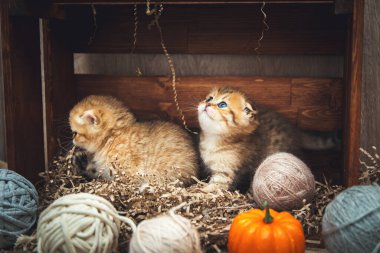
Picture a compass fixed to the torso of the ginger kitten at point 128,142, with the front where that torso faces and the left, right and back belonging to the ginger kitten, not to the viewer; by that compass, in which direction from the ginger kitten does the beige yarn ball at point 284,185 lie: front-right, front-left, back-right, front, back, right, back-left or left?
back-left

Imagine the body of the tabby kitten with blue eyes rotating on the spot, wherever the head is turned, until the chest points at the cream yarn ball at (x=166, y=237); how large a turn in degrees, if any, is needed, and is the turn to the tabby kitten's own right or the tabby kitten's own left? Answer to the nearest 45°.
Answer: approximately 45° to the tabby kitten's own left

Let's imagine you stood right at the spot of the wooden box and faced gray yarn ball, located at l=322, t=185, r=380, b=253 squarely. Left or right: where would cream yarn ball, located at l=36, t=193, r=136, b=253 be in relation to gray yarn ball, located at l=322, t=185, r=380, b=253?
right

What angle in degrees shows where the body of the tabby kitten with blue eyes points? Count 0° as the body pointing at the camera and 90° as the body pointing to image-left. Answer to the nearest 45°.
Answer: approximately 45°

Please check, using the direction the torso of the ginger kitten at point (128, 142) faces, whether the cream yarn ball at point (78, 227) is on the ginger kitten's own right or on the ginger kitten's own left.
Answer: on the ginger kitten's own left

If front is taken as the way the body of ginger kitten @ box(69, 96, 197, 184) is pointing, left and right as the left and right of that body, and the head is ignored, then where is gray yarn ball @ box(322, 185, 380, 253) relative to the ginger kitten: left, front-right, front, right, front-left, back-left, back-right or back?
back-left

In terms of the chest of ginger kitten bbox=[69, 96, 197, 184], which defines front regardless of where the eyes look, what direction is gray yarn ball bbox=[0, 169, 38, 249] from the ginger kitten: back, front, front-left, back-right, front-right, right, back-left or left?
front-left

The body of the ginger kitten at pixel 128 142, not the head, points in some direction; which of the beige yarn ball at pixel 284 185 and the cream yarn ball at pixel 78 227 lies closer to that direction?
the cream yarn ball

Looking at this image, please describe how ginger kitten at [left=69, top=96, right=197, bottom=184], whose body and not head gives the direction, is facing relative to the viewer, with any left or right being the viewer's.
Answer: facing to the left of the viewer

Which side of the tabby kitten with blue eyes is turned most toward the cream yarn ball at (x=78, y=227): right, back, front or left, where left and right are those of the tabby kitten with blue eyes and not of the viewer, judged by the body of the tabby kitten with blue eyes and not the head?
front

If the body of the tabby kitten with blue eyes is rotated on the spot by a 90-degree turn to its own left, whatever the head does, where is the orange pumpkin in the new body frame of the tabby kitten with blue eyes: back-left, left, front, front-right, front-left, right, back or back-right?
front-right
